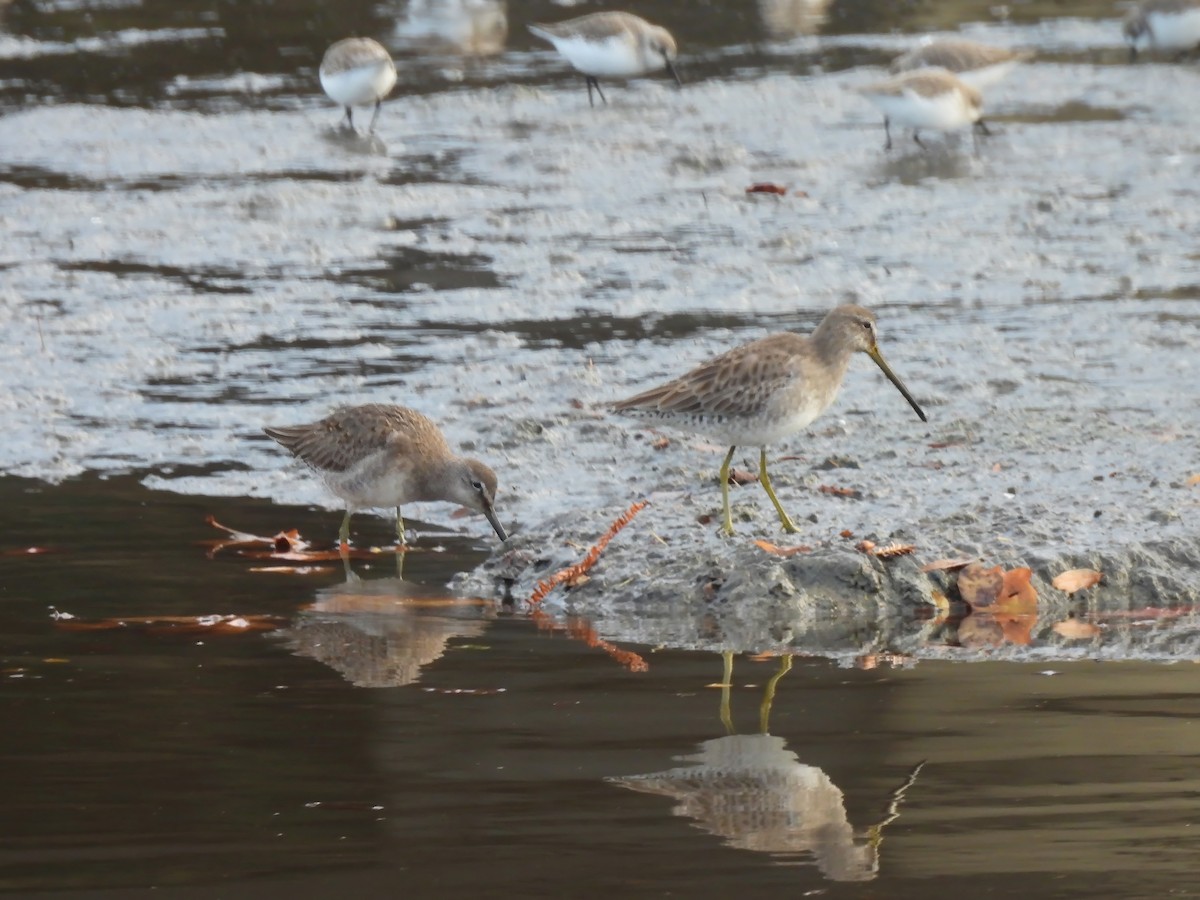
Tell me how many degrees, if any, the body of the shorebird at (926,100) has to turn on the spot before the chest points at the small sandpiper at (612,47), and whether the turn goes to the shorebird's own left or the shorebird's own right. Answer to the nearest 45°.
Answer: approximately 135° to the shorebird's own left

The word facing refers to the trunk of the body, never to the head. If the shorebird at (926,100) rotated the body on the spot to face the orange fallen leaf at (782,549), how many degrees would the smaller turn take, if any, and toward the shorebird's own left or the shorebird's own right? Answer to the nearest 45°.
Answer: approximately 90° to the shorebird's own right

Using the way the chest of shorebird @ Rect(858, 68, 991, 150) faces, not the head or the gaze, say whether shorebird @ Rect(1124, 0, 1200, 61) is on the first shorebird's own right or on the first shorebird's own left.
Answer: on the first shorebird's own left

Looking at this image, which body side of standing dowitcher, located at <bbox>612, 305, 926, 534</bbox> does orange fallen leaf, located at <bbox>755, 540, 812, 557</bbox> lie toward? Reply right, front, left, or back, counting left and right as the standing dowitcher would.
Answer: right

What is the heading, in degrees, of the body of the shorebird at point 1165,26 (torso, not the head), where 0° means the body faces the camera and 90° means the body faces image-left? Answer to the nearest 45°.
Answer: approximately 90°

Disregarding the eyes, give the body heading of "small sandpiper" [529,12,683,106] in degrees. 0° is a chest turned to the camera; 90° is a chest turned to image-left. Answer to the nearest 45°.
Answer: approximately 270°

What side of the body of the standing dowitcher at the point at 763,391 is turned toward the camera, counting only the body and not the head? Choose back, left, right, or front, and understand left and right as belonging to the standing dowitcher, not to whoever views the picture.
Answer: right

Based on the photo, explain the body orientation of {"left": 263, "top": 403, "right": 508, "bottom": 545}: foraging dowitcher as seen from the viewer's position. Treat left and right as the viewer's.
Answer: facing to the right of the viewer

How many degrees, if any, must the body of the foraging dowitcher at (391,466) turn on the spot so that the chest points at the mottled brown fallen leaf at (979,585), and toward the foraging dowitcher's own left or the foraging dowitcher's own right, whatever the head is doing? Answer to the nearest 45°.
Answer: approximately 45° to the foraging dowitcher's own right

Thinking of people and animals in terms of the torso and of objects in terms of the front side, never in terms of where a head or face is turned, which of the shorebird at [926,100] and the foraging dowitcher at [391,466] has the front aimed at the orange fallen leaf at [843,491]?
the foraging dowitcher

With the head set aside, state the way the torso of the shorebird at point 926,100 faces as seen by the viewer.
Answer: to the viewer's right
